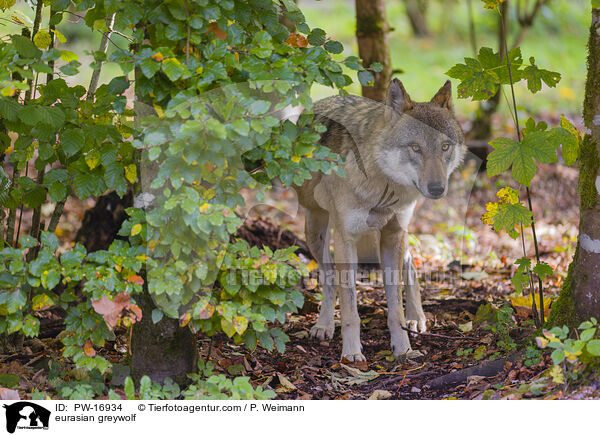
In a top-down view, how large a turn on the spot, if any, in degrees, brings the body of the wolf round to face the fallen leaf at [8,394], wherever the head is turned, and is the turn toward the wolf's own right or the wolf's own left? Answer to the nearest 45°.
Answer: approximately 45° to the wolf's own right

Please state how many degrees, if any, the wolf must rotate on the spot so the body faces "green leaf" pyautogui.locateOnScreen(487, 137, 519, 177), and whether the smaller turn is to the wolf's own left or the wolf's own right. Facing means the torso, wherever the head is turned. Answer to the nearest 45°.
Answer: approximately 45° to the wolf's own left

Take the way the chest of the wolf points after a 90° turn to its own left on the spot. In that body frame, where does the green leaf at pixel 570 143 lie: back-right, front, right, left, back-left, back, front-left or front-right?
front-right

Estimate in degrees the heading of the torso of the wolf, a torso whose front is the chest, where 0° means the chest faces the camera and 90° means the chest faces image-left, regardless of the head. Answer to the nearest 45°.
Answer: approximately 0°

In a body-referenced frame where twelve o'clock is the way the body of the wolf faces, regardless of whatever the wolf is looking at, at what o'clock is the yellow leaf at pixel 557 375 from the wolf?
The yellow leaf is roughly at 11 o'clock from the wolf.

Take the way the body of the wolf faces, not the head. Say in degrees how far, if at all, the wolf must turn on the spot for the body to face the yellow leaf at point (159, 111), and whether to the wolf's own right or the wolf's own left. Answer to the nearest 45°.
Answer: approximately 45° to the wolf's own right

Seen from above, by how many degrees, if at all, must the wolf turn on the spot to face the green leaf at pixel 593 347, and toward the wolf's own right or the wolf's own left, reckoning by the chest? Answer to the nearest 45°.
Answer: approximately 45° to the wolf's own left

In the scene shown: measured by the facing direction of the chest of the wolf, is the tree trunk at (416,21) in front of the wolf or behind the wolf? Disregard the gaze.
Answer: behind

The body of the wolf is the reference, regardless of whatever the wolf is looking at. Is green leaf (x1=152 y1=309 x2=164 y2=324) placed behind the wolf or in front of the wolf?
in front

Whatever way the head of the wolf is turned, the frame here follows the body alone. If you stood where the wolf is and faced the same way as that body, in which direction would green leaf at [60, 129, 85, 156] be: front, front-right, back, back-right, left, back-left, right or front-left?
front-right
